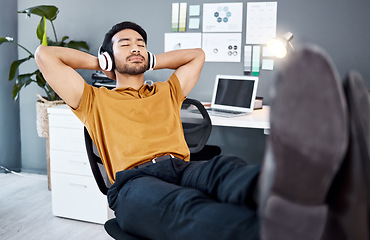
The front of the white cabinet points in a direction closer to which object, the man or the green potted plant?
the man

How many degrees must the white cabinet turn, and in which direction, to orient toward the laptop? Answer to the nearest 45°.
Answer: approximately 90° to its left

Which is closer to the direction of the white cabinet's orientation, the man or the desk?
the man

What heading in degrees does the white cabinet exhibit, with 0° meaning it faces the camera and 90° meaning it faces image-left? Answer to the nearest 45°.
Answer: approximately 0°

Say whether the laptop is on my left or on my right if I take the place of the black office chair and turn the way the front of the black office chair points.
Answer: on my left

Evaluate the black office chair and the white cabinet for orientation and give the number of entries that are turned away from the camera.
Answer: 0

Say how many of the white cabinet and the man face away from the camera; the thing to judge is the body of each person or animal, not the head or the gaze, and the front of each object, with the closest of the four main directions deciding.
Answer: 0

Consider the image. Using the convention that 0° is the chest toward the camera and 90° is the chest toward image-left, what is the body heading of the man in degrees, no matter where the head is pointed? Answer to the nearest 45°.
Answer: approximately 315°

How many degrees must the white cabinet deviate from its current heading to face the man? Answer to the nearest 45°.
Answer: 0° — it already faces them

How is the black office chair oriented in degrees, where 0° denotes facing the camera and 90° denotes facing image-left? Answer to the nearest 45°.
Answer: approximately 315°

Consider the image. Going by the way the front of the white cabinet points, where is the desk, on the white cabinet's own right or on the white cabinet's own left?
on the white cabinet's own left

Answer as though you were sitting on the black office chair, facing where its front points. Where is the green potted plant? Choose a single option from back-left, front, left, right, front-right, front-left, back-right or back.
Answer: back

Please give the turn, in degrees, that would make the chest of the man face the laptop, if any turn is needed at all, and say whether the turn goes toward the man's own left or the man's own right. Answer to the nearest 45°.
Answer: approximately 135° to the man's own left
